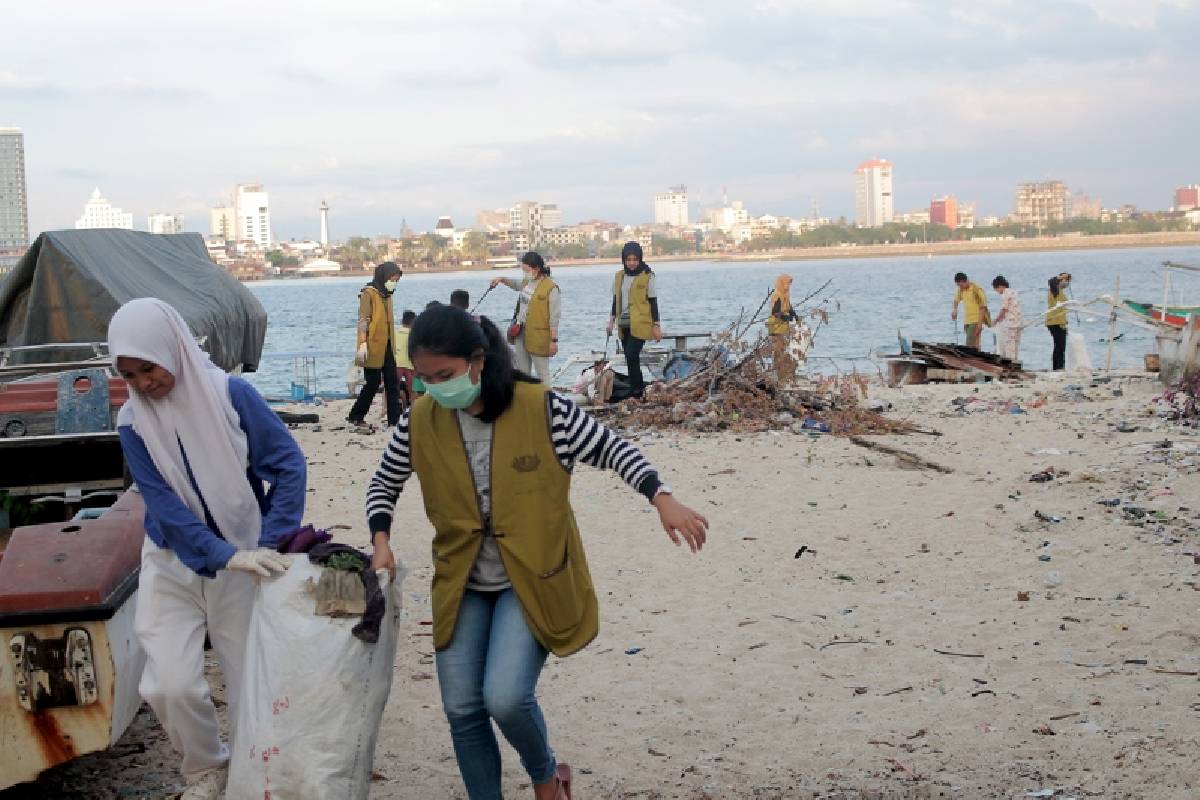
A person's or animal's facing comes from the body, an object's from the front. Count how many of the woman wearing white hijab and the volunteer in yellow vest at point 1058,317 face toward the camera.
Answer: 1

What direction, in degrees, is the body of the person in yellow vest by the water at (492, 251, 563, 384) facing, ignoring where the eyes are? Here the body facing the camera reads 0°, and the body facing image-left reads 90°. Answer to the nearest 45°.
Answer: approximately 45°

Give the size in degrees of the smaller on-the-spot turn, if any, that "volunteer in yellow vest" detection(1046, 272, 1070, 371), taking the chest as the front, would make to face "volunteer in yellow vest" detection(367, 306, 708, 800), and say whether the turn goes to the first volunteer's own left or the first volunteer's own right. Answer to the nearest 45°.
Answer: approximately 90° to the first volunteer's own right

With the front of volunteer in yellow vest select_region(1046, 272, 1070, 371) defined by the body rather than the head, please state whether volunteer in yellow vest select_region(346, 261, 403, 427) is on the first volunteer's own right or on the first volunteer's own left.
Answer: on the first volunteer's own right

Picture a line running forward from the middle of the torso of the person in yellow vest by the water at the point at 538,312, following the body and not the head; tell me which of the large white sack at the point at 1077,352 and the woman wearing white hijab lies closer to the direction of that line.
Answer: the woman wearing white hijab

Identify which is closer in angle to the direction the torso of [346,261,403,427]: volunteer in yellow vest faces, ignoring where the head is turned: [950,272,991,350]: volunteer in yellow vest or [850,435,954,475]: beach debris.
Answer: the beach debris

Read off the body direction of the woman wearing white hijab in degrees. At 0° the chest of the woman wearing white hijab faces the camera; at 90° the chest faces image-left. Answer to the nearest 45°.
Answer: approximately 0°
